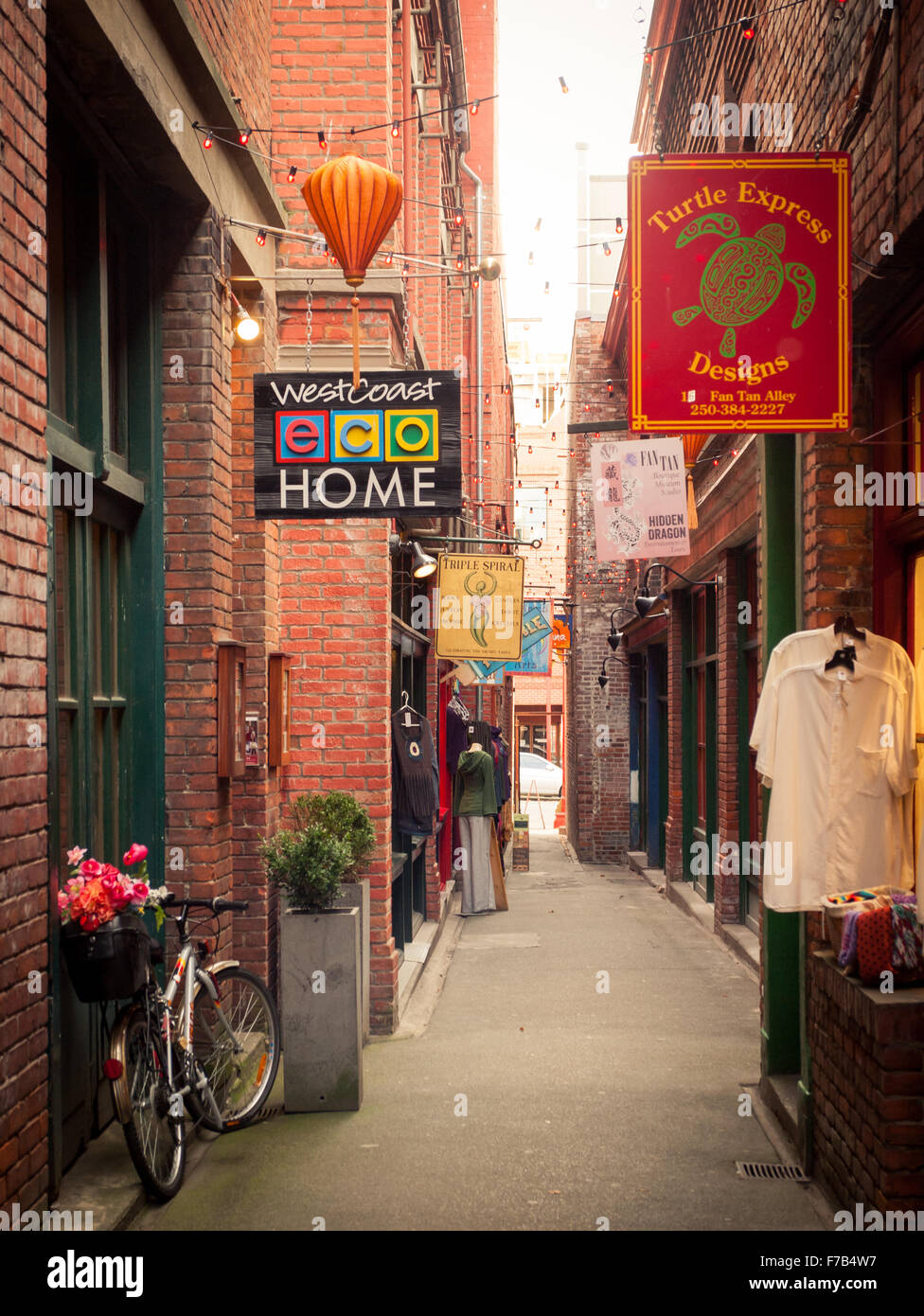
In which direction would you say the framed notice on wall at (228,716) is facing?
to the viewer's right

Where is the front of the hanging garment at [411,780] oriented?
toward the camera

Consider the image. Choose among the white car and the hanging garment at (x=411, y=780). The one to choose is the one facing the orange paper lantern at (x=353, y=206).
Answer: the hanging garment

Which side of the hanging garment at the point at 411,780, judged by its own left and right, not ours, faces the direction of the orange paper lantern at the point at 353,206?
front

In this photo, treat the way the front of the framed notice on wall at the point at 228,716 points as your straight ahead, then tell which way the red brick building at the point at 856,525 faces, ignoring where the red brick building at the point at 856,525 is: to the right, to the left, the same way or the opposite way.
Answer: the opposite way

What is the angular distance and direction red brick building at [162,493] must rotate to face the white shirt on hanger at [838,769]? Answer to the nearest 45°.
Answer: approximately 45° to its right

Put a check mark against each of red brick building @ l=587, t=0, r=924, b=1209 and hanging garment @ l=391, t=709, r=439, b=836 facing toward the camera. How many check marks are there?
1

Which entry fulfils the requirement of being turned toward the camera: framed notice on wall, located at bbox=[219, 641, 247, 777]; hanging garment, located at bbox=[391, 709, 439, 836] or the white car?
the hanging garment

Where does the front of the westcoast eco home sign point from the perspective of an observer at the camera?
facing the viewer

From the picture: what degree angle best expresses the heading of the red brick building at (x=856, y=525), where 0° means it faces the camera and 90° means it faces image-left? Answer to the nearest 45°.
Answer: approximately 90°

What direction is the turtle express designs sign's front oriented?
toward the camera

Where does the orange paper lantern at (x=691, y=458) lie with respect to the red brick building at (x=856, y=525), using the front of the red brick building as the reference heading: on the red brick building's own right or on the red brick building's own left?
on the red brick building's own right

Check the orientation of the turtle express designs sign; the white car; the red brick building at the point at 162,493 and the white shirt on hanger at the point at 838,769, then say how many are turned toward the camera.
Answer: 2

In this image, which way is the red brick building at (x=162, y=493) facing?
to the viewer's right
